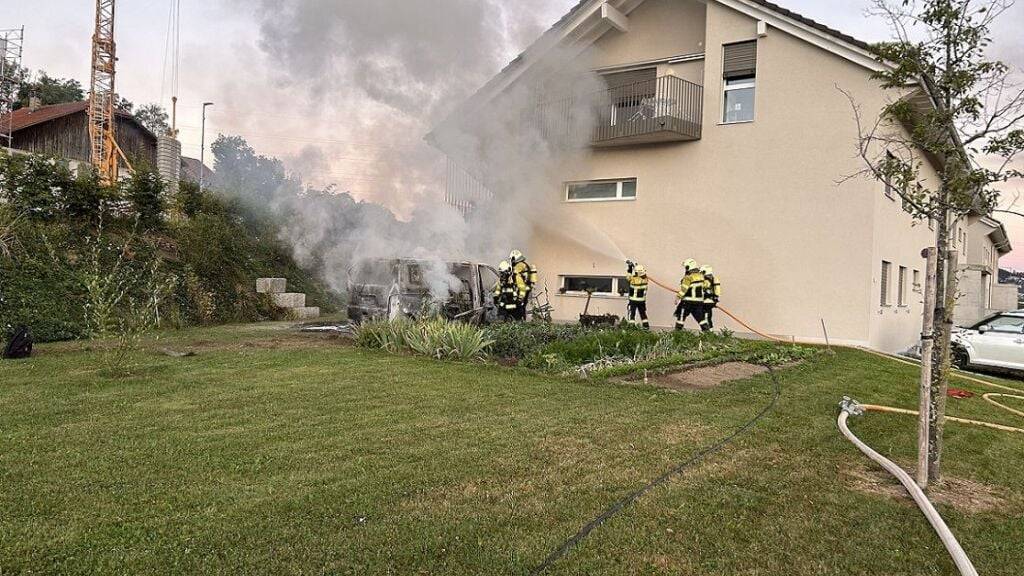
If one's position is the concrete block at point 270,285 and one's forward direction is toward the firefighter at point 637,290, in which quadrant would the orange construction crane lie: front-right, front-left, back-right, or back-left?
back-left

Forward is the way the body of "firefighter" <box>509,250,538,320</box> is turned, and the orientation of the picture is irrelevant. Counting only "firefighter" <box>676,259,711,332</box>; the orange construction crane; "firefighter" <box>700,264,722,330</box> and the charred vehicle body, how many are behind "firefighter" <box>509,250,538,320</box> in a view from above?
2

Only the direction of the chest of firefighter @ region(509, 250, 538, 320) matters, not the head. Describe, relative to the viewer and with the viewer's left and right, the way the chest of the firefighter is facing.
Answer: facing to the left of the viewer

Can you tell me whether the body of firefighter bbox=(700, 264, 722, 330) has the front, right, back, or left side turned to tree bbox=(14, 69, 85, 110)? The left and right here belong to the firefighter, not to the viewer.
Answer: front

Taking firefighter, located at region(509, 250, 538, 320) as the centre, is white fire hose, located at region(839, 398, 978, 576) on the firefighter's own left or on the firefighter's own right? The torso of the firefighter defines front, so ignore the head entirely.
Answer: on the firefighter's own left

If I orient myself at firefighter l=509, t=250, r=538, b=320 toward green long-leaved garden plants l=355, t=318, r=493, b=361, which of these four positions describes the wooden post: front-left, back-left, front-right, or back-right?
front-left

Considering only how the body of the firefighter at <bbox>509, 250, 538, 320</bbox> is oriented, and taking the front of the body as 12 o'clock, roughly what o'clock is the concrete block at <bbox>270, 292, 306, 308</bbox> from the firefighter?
The concrete block is roughly at 1 o'clock from the firefighter.

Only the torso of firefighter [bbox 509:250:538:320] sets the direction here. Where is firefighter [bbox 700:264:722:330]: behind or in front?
behind

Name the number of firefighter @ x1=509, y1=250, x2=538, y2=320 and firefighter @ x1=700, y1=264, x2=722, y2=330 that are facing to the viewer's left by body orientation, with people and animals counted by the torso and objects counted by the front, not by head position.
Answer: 2

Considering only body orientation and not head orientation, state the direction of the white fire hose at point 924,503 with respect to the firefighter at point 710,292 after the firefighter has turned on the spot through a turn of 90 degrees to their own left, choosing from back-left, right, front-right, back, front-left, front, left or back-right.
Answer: front

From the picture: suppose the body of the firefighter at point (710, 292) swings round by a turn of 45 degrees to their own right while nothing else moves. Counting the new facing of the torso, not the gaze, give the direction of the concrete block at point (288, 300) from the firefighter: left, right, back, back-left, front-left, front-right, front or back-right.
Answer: front-left

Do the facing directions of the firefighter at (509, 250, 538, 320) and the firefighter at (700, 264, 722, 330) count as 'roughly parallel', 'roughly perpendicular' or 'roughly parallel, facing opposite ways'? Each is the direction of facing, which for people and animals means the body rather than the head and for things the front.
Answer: roughly parallel

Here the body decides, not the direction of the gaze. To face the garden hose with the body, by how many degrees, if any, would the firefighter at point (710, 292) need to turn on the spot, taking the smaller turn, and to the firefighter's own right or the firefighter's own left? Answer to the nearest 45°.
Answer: approximately 90° to the firefighter's own left

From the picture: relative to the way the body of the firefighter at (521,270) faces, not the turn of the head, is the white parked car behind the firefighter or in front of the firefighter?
behind

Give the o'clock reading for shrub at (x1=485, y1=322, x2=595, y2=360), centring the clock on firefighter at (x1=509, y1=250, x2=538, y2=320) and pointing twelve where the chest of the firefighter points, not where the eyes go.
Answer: The shrub is roughly at 9 o'clock from the firefighter.

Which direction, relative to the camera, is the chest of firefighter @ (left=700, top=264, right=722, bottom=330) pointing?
to the viewer's left
